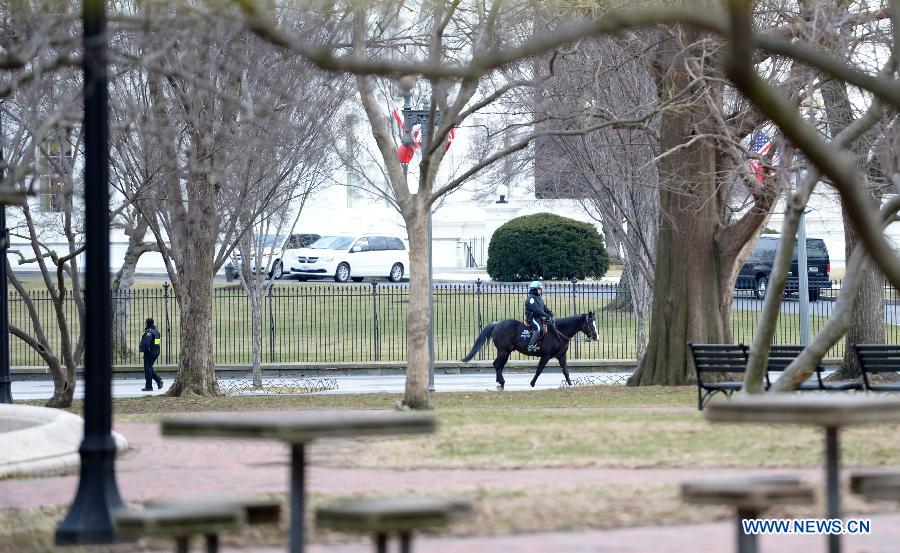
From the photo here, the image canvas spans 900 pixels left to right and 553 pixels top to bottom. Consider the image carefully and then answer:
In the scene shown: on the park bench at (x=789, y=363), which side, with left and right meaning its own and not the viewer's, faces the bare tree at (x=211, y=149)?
right

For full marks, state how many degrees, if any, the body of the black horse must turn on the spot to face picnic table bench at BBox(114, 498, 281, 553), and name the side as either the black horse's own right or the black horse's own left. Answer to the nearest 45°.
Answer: approximately 90° to the black horse's own right

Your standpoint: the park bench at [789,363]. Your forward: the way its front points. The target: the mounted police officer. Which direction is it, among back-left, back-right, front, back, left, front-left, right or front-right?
back-right

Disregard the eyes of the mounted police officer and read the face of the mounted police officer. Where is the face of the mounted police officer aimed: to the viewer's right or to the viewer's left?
to the viewer's right

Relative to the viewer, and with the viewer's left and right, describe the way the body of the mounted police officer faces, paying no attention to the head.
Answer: facing to the right of the viewer

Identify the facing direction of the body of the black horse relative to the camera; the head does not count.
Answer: to the viewer's right

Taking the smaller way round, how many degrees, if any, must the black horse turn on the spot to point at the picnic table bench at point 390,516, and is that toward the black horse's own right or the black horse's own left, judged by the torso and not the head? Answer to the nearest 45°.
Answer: approximately 90° to the black horse's own right

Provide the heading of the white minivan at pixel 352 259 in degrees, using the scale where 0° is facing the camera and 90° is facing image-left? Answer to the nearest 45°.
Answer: approximately 45°

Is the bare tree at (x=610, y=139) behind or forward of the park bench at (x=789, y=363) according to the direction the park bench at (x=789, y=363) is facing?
behind

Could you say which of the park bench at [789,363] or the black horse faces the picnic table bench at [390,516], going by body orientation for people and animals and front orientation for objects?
the park bench
